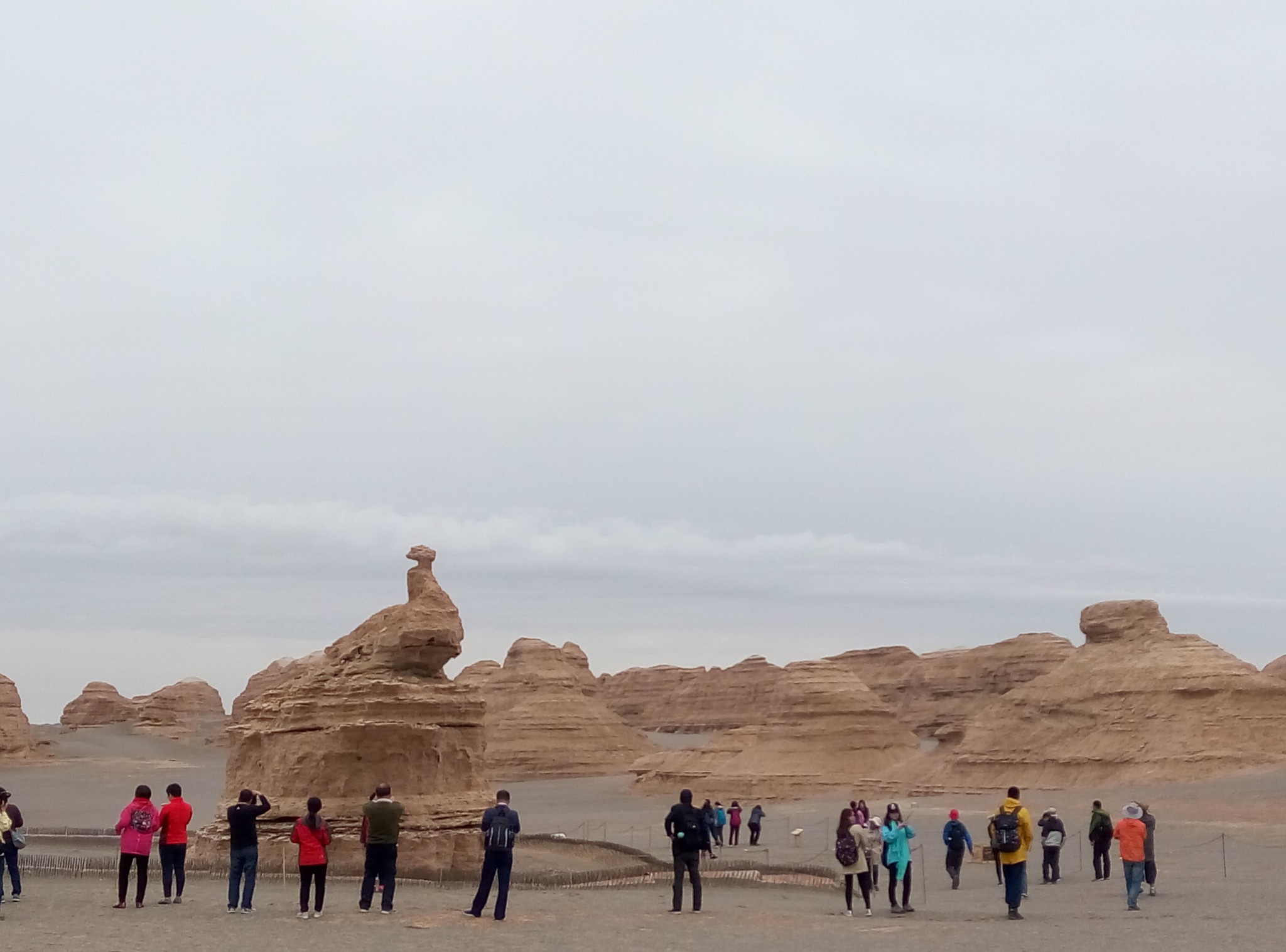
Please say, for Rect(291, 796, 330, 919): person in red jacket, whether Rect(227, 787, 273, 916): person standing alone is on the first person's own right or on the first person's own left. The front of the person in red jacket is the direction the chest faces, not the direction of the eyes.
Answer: on the first person's own left

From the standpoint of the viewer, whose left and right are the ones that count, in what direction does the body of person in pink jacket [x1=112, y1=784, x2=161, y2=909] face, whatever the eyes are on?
facing away from the viewer

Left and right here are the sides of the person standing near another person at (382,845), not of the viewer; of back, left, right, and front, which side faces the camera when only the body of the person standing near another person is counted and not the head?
back

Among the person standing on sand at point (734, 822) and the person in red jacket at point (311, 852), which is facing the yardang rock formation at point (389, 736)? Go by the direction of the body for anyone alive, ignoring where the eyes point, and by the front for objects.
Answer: the person in red jacket

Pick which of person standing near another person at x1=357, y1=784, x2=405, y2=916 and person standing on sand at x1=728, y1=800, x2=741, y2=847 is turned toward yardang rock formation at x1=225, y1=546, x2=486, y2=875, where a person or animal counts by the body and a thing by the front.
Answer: the person standing near another person

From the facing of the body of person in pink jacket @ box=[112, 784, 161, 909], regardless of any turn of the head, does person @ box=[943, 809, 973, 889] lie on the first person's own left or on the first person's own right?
on the first person's own right

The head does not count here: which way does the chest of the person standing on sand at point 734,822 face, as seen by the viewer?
away from the camera

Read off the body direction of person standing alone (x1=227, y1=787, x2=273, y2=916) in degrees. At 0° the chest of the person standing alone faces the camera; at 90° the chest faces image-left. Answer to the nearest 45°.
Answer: approximately 225°

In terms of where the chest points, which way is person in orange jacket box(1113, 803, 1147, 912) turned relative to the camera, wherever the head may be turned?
away from the camera
